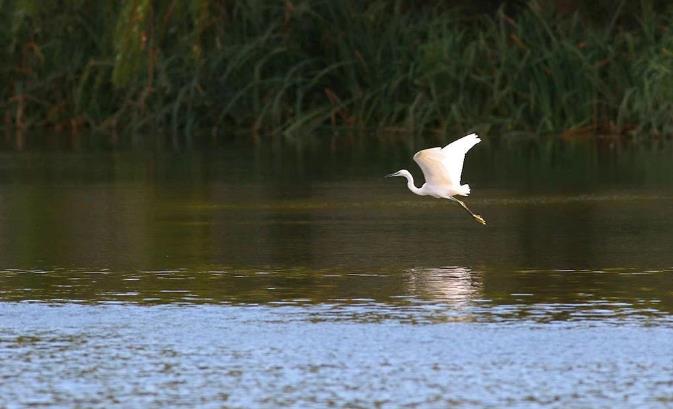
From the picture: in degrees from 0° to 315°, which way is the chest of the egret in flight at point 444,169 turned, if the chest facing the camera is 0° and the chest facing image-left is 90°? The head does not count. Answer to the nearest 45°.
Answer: approximately 90°
